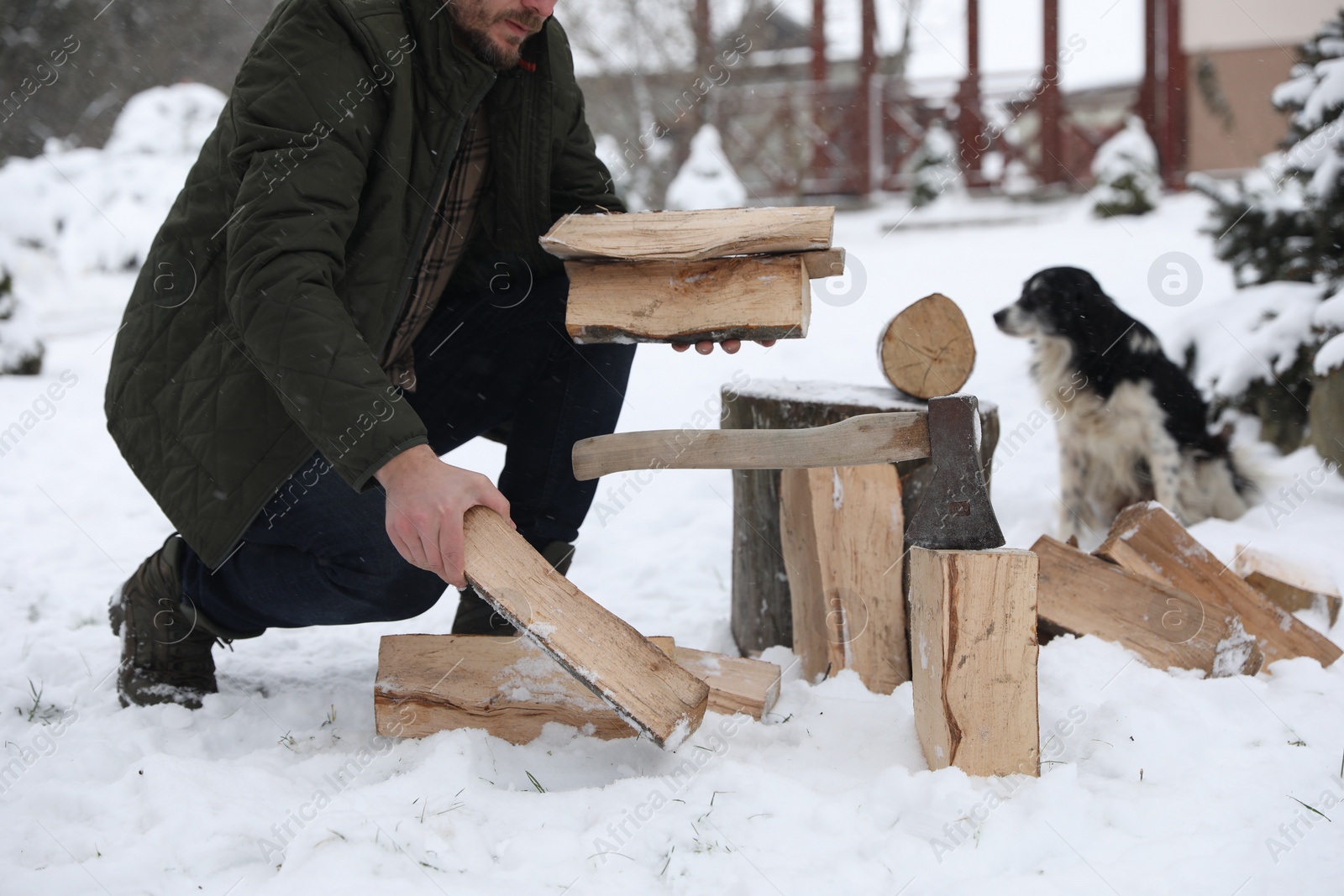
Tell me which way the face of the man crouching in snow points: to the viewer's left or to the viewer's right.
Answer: to the viewer's right

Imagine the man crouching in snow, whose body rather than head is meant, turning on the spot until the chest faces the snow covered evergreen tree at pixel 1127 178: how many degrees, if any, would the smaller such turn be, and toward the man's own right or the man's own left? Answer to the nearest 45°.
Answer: approximately 90° to the man's own left

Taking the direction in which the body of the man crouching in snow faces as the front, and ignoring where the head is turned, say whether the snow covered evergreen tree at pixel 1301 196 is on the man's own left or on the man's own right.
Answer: on the man's own left

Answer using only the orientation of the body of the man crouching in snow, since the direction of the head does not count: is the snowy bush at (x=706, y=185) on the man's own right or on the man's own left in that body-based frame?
on the man's own left

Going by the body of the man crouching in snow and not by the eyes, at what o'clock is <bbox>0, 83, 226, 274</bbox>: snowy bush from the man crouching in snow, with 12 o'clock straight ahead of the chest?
The snowy bush is roughly at 7 o'clock from the man crouching in snow.

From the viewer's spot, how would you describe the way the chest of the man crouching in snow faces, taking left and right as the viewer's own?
facing the viewer and to the right of the viewer

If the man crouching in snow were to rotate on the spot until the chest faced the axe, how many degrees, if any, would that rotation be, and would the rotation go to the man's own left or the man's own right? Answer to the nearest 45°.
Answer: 0° — they already face it
